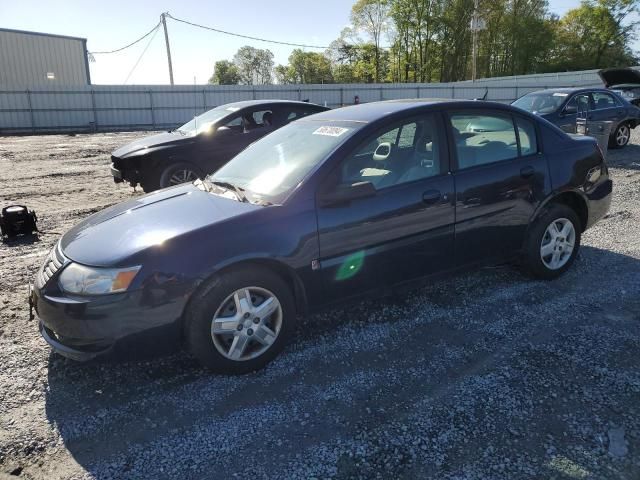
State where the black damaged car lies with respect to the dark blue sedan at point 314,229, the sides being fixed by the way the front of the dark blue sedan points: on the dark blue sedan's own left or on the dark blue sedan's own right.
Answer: on the dark blue sedan's own right

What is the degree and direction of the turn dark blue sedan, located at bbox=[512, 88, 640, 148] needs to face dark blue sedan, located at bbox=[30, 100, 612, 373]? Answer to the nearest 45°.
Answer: approximately 45° to its left

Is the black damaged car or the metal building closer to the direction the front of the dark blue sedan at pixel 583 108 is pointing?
the black damaged car

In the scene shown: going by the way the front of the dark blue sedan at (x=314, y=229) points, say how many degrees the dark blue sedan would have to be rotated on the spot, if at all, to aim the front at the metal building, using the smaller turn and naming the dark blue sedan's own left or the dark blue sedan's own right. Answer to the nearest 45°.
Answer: approximately 90° to the dark blue sedan's own right

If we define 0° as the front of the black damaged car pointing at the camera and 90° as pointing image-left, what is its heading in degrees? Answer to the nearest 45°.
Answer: approximately 45°

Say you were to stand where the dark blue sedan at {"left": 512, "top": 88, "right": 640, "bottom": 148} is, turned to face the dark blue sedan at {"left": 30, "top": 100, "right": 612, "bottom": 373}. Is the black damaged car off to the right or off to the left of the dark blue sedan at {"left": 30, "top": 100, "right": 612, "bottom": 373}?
right

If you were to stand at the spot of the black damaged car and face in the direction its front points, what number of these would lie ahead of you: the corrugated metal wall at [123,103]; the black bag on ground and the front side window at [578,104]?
1

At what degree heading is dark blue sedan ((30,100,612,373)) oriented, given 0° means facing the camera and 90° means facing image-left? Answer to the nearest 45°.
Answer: approximately 45°

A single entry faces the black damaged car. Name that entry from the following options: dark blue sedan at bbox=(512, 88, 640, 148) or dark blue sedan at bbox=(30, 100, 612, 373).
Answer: dark blue sedan at bbox=(512, 88, 640, 148)

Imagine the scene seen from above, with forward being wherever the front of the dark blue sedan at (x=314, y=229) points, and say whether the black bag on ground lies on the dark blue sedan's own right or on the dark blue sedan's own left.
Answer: on the dark blue sedan's own right

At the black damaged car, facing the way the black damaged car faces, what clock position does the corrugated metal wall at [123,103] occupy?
The corrugated metal wall is roughly at 4 o'clock from the black damaged car.

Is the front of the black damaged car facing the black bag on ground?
yes
